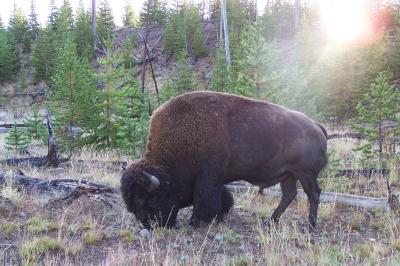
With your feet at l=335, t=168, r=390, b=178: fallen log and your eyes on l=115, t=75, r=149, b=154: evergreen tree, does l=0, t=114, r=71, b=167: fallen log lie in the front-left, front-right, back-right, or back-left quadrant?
front-left

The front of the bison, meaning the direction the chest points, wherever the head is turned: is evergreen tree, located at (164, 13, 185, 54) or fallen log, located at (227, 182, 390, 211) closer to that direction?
the evergreen tree

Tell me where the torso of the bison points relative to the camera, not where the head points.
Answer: to the viewer's left

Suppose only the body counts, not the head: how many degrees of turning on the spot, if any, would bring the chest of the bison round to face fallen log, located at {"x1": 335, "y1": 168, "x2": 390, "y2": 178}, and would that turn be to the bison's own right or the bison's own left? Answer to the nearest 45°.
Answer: approximately 135° to the bison's own right

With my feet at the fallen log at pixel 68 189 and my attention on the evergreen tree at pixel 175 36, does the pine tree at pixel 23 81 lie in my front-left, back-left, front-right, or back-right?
front-left

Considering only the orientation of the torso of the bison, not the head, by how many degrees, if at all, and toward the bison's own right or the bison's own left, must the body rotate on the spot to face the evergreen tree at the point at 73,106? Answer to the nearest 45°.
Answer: approximately 45° to the bison's own right

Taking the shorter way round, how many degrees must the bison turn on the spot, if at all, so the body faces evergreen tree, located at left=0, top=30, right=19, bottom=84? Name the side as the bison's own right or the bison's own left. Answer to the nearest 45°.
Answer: approximately 45° to the bison's own right

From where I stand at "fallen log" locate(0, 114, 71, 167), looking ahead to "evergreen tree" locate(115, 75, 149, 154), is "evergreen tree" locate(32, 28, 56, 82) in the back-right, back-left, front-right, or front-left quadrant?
front-left

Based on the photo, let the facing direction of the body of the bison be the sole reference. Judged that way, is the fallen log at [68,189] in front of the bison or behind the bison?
in front
